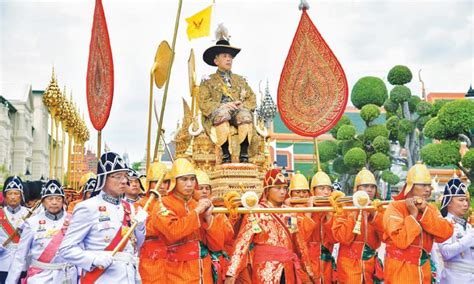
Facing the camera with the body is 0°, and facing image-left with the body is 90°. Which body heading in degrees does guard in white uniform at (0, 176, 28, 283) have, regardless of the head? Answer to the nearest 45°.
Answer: approximately 0°

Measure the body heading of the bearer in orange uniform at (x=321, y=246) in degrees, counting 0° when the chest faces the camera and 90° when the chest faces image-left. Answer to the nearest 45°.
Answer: approximately 0°

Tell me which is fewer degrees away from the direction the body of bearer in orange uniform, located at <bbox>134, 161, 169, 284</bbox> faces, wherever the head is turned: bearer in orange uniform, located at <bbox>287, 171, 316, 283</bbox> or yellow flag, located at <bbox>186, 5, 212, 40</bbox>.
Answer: the bearer in orange uniform

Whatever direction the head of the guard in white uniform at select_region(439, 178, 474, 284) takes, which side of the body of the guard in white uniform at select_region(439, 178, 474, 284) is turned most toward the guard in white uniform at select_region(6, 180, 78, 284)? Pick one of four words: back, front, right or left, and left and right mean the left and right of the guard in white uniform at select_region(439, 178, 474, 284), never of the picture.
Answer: right

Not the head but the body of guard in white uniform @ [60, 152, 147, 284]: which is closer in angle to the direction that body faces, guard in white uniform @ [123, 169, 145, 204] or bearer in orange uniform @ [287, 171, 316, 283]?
the bearer in orange uniform

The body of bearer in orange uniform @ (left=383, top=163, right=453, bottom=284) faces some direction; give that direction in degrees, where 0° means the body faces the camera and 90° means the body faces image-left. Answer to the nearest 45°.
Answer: approximately 315°
